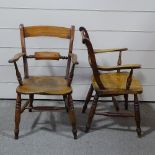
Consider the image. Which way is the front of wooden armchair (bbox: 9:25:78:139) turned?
toward the camera
